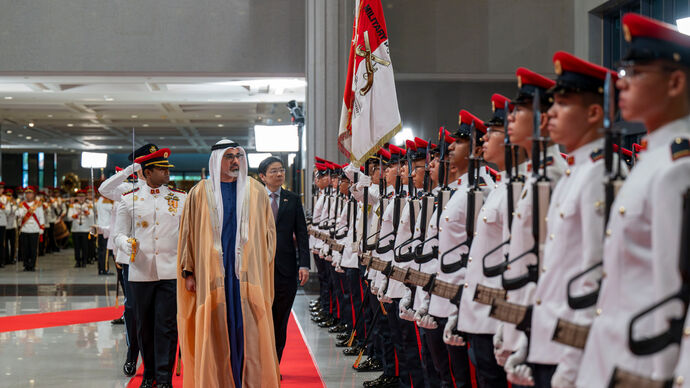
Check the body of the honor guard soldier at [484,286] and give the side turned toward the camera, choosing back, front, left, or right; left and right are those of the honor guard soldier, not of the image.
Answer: left

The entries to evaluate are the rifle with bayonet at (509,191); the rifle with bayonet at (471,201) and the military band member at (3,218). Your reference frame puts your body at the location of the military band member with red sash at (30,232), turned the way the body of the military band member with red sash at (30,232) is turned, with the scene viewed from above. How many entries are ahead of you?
2

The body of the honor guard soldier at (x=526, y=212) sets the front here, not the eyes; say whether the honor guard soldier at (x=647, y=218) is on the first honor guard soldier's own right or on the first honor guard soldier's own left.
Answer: on the first honor guard soldier's own left

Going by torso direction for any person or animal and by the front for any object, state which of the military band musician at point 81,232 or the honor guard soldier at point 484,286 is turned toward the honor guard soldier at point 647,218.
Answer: the military band musician at point 81,232

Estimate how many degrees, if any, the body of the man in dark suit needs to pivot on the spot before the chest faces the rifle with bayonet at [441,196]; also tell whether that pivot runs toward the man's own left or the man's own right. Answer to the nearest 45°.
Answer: approximately 45° to the man's own left

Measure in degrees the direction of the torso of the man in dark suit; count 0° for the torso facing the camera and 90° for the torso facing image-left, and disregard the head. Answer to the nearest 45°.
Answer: approximately 0°

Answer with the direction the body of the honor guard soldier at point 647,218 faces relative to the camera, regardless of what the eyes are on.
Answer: to the viewer's left
